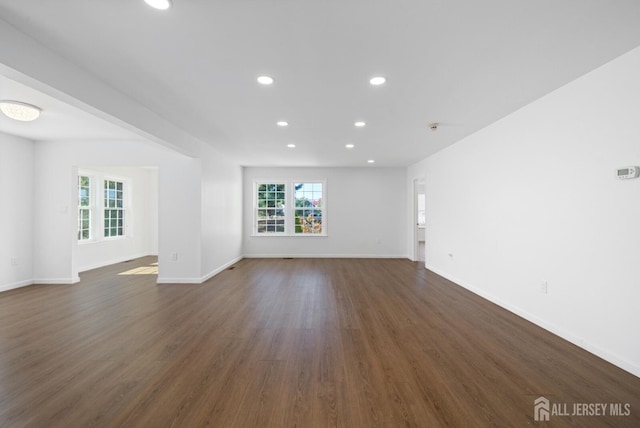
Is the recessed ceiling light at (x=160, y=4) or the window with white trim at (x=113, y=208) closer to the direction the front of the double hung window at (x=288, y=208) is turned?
the recessed ceiling light

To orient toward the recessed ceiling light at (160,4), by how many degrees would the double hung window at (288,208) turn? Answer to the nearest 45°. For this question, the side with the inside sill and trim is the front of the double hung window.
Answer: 0° — it already faces it

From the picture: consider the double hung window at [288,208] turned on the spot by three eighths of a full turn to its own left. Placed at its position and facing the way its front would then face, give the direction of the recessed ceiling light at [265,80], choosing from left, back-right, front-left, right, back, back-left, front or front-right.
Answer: back-right

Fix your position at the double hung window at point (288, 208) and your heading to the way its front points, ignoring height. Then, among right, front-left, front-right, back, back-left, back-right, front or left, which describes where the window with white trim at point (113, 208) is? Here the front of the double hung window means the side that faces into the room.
right

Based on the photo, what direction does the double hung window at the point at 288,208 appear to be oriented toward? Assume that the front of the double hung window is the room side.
toward the camera

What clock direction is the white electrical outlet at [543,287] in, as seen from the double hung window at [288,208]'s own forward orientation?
The white electrical outlet is roughly at 11 o'clock from the double hung window.
